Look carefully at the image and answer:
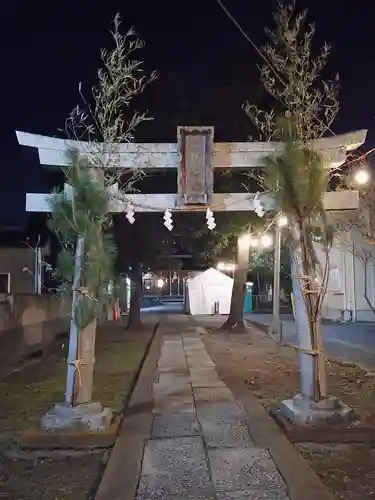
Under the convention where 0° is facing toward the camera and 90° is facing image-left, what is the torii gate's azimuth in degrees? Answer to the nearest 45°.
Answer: approximately 0°

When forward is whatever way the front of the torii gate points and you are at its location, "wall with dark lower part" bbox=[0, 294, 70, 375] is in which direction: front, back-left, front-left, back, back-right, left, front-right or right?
back-right

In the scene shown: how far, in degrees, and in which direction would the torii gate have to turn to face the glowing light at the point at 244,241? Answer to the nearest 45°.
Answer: approximately 180°

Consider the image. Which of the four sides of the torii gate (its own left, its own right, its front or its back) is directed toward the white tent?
back

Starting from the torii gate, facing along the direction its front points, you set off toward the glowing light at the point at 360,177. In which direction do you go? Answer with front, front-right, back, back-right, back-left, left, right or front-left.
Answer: back-left
